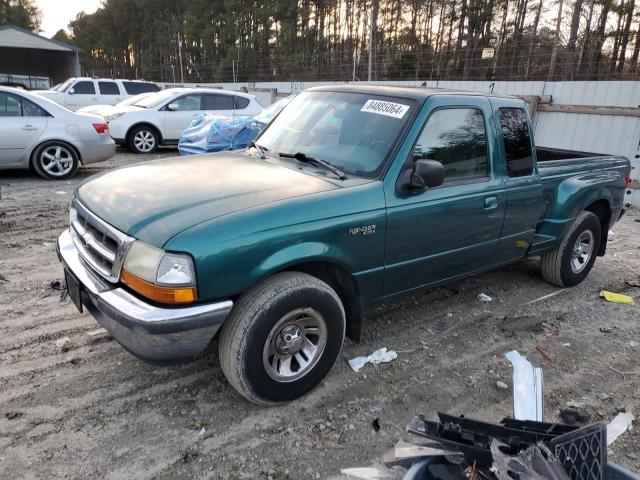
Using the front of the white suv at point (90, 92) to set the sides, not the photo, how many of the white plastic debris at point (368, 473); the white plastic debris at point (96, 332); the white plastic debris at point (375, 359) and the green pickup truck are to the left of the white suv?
4

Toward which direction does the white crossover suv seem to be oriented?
to the viewer's left

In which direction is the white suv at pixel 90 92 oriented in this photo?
to the viewer's left

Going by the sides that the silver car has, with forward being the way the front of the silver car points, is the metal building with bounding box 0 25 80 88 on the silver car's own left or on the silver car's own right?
on the silver car's own right

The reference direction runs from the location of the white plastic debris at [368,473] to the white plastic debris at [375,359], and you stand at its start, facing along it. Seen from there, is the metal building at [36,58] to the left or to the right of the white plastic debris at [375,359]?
left

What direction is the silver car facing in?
to the viewer's left

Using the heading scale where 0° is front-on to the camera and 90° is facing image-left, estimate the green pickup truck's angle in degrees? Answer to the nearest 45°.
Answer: approximately 45°

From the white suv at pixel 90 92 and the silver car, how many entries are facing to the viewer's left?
2

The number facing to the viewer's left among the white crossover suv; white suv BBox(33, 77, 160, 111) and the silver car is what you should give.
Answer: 3

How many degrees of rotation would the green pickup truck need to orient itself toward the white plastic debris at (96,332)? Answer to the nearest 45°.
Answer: approximately 45° to its right

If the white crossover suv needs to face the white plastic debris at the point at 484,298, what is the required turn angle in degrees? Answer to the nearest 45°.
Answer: approximately 90° to its left

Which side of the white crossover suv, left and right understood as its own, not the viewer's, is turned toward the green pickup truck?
left
